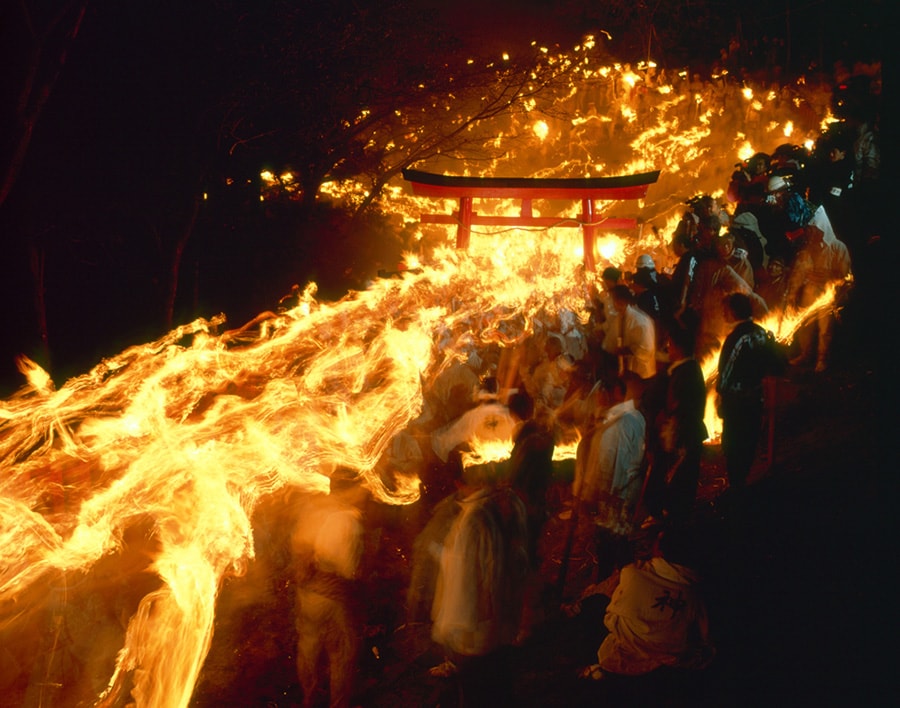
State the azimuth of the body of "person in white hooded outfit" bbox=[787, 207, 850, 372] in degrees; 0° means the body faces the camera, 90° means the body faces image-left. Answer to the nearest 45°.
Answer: approximately 45°

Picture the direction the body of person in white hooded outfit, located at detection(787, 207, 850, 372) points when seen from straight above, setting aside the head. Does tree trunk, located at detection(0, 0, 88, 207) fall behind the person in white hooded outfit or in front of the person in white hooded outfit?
in front

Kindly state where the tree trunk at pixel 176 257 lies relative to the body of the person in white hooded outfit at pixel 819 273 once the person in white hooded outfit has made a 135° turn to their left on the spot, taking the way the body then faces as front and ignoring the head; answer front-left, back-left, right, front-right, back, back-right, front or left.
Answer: back

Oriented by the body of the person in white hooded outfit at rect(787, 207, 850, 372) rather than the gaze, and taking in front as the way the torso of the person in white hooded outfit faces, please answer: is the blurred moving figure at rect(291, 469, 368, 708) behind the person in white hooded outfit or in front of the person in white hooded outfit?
in front

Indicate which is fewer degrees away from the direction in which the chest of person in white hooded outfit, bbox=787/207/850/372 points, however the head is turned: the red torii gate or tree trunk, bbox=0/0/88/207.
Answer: the tree trunk

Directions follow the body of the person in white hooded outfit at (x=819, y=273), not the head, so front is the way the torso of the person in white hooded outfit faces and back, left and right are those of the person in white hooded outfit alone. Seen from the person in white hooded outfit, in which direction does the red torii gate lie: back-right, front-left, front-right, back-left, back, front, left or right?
right
